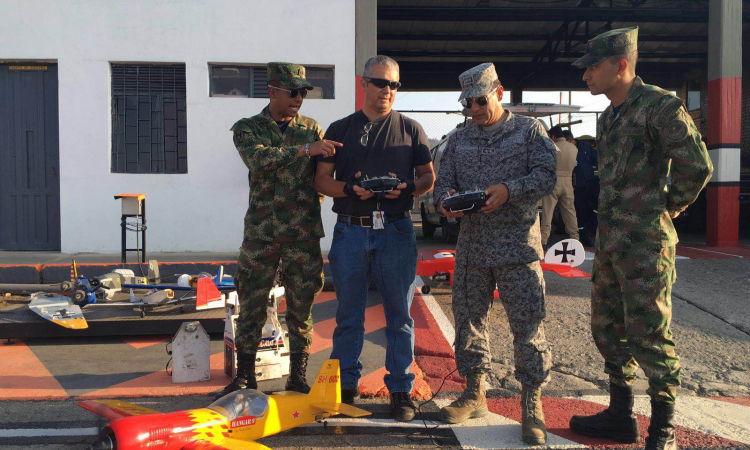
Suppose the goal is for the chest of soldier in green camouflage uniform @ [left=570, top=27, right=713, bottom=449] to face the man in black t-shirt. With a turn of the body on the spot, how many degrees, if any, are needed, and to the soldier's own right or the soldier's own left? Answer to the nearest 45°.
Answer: approximately 45° to the soldier's own right

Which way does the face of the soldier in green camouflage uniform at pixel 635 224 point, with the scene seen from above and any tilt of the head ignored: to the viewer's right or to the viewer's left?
to the viewer's left

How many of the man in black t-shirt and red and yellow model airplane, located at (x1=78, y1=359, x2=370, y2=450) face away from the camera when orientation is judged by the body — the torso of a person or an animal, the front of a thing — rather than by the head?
0

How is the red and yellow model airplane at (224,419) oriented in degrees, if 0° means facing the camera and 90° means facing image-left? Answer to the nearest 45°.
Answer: approximately 45°

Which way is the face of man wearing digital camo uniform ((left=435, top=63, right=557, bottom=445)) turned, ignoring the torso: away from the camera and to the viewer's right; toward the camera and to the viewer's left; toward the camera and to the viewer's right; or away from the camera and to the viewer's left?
toward the camera and to the viewer's left

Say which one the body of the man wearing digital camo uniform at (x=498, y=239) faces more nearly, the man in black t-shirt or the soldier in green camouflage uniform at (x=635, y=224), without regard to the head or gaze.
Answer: the man in black t-shirt

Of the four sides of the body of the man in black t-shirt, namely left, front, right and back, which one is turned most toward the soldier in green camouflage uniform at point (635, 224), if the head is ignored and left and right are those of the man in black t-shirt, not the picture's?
left

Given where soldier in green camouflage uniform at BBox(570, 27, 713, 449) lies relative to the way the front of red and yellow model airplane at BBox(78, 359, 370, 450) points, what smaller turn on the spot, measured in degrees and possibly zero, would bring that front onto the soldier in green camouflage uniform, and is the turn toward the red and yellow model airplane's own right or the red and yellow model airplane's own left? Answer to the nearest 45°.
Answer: approximately 135° to the red and yellow model airplane's own left

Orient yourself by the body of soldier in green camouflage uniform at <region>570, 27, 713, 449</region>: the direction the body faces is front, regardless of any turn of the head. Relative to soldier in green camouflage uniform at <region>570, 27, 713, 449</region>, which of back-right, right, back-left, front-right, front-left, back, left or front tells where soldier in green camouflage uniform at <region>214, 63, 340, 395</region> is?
front-right
